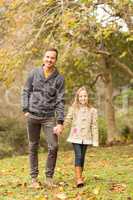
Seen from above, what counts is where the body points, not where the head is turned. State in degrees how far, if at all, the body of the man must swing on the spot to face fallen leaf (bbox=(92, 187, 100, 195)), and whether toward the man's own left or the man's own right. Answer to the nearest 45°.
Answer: approximately 45° to the man's own left

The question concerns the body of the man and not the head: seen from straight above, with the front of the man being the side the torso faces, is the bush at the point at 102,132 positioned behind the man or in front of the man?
behind

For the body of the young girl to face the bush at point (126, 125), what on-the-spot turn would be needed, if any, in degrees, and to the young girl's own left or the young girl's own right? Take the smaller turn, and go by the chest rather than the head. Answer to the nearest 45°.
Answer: approximately 180°

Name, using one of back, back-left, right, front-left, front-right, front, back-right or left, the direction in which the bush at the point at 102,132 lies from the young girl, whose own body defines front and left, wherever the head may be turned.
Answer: back

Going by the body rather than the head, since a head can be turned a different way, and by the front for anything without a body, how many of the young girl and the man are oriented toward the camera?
2

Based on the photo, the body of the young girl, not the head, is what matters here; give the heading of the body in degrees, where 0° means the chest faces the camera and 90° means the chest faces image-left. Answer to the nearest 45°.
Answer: approximately 0°
